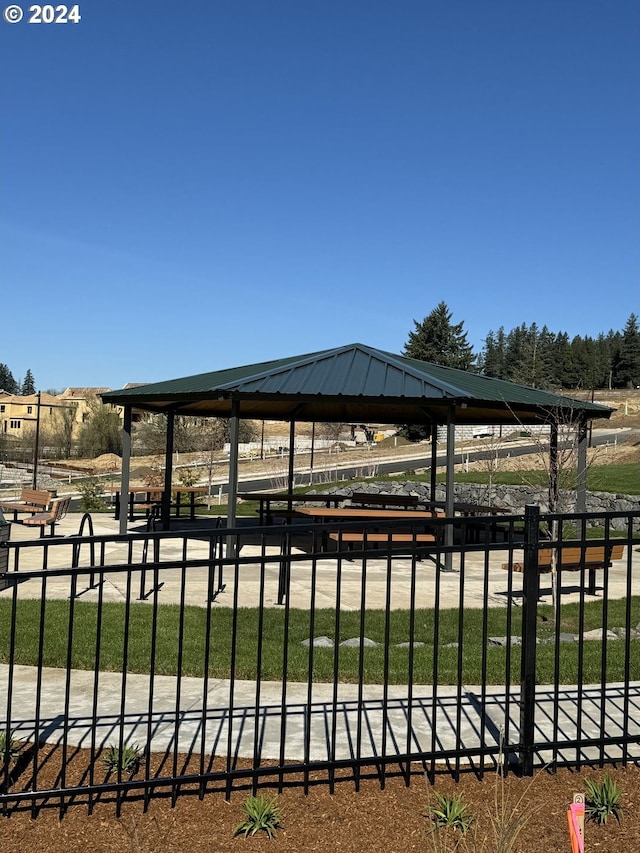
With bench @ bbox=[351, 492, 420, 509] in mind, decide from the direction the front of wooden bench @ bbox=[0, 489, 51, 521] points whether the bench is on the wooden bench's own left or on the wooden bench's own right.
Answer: on the wooden bench's own left
